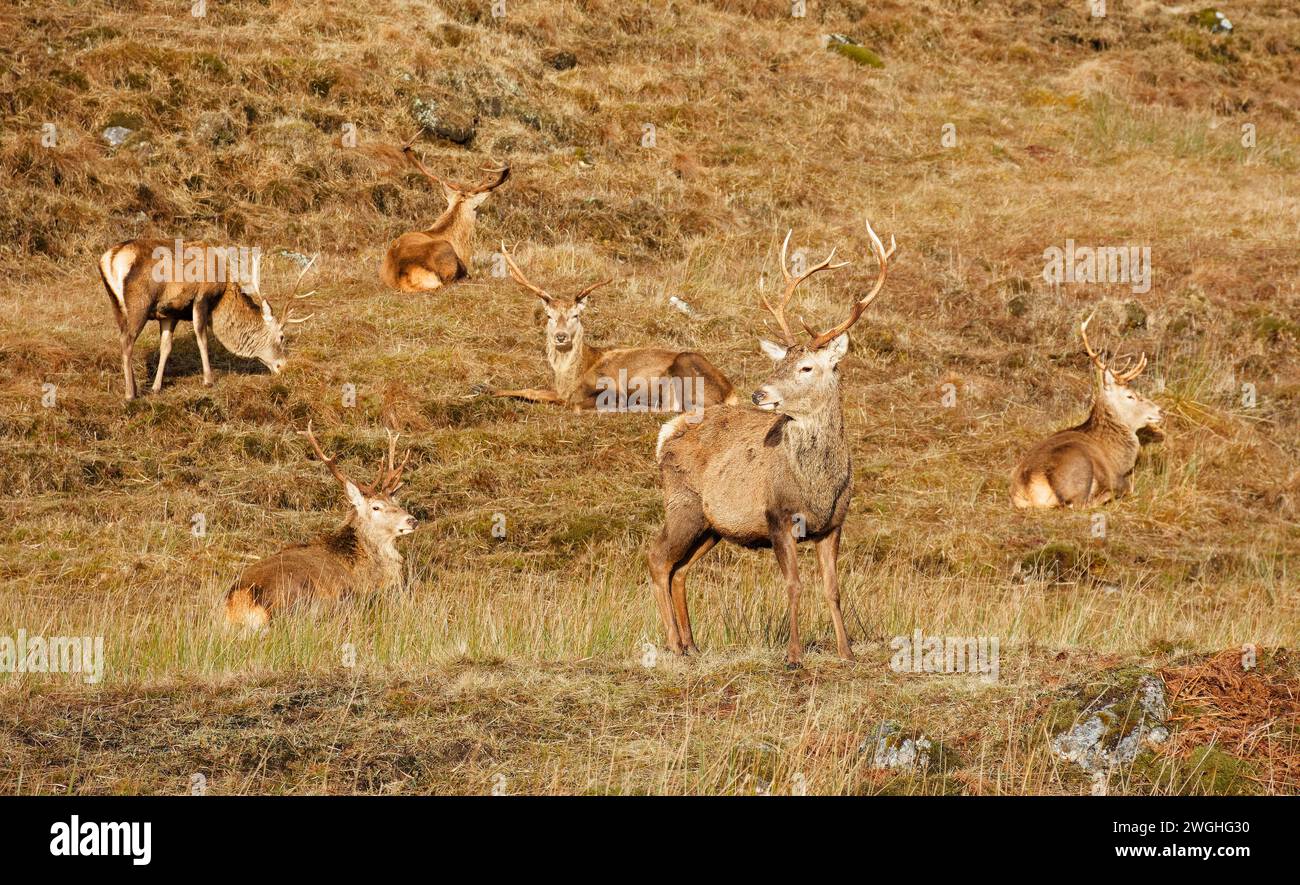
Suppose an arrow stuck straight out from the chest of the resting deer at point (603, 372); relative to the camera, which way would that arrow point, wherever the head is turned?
to the viewer's left

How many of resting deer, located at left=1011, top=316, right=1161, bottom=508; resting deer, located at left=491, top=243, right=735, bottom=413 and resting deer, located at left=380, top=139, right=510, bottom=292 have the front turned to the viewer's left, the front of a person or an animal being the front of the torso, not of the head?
1

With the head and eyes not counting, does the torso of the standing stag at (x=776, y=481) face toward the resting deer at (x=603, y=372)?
no

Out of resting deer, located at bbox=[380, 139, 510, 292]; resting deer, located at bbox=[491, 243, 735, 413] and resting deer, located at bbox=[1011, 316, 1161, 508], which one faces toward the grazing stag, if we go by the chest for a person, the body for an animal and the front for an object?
resting deer, located at bbox=[491, 243, 735, 413]

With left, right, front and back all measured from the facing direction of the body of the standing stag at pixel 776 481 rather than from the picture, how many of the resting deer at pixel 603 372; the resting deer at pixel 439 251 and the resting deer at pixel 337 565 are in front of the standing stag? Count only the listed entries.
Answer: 0

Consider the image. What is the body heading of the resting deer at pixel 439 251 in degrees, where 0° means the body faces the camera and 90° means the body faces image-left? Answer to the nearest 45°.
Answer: approximately 225°

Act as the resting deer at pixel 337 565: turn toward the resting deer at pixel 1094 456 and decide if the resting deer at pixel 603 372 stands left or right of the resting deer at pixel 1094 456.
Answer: left

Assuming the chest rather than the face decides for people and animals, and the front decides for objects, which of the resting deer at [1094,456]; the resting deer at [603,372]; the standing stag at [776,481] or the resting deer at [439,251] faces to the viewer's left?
the resting deer at [603,372]

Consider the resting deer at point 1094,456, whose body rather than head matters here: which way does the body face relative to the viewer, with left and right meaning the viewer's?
facing away from the viewer and to the right of the viewer

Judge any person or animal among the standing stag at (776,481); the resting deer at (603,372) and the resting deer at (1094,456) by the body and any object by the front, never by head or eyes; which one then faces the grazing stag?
the resting deer at (603,372)

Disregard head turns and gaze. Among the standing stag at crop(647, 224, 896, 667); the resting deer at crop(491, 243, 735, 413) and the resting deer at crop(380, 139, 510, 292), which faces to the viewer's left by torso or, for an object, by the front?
the resting deer at crop(491, 243, 735, 413)

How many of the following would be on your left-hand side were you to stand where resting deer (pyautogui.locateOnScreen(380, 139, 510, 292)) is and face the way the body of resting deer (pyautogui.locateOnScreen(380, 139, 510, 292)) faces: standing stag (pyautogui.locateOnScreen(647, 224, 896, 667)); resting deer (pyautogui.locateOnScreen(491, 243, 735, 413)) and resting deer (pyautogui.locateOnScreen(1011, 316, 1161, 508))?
0

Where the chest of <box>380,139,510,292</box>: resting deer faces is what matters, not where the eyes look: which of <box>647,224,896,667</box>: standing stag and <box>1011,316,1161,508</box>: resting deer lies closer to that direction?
the resting deer

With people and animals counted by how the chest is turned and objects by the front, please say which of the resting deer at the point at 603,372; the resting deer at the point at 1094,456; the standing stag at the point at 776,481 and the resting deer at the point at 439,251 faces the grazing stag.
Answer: the resting deer at the point at 603,372

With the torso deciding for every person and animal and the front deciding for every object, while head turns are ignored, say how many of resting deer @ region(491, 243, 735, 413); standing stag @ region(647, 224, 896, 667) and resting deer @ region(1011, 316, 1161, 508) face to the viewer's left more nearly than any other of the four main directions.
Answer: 1

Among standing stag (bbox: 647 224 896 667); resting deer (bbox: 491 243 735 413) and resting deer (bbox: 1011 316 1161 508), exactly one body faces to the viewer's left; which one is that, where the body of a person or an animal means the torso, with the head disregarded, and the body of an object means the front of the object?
resting deer (bbox: 491 243 735 413)

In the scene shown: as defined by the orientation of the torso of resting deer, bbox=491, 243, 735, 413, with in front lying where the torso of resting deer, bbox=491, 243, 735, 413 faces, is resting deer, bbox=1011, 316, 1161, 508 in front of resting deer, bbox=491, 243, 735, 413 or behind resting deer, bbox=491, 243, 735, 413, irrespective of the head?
behind
